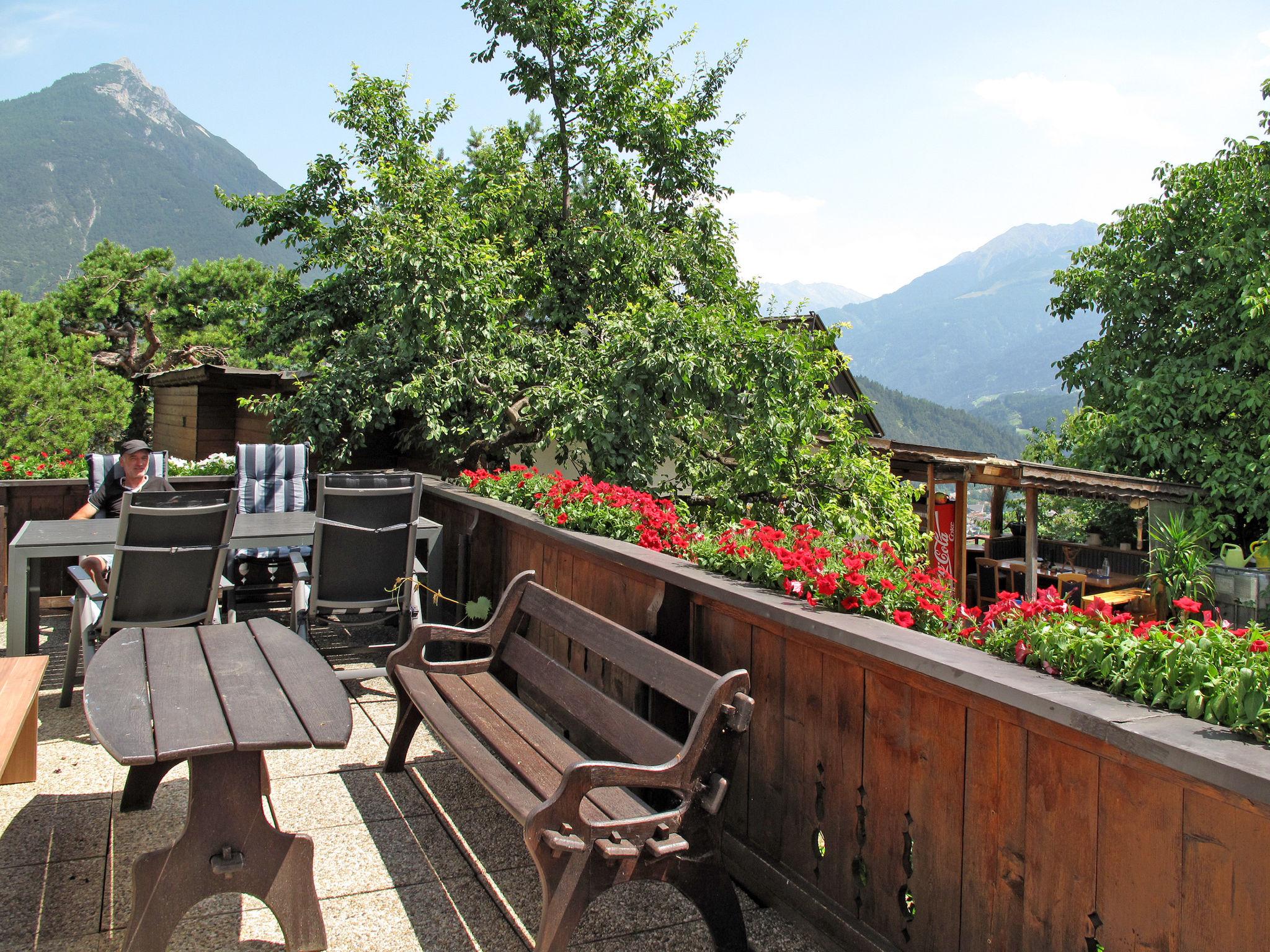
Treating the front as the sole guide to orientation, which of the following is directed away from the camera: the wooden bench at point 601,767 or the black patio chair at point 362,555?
the black patio chair

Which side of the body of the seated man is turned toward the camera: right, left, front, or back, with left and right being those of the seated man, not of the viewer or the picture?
front

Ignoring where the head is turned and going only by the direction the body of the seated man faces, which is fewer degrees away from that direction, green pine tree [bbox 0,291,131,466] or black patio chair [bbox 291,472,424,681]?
the black patio chair

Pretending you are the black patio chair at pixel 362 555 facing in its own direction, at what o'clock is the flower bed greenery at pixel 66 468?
The flower bed greenery is roughly at 11 o'clock from the black patio chair.

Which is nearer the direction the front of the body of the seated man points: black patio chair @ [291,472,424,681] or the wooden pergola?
the black patio chair

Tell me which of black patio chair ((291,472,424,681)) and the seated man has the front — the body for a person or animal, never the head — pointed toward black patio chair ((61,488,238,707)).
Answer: the seated man

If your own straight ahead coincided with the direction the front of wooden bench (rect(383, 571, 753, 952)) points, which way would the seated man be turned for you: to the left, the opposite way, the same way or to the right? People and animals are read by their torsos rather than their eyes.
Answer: to the left

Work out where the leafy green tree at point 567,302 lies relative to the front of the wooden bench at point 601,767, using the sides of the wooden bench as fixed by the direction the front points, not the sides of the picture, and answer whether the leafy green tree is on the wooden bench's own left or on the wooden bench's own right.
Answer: on the wooden bench's own right

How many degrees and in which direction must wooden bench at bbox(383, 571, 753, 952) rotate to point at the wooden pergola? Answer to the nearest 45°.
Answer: approximately 180°

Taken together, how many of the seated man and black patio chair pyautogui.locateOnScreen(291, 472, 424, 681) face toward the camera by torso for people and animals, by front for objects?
1

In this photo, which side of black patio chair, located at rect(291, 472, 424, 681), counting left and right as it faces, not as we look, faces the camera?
back

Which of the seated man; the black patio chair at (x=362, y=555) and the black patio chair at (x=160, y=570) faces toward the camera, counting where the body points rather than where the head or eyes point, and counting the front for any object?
the seated man

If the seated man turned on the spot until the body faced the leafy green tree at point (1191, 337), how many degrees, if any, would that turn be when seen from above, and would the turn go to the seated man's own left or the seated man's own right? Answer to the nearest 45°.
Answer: approximately 90° to the seated man's own left

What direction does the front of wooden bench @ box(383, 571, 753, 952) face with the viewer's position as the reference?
facing the viewer and to the left of the viewer

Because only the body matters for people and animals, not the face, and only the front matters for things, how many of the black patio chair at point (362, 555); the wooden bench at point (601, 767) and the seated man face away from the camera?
1

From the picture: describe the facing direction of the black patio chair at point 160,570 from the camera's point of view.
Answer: facing away from the viewer and to the left of the viewer

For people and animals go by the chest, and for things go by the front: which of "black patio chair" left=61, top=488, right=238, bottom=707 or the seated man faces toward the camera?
the seated man

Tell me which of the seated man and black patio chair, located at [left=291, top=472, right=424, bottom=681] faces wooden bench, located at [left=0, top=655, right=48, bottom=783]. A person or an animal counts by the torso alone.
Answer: the seated man

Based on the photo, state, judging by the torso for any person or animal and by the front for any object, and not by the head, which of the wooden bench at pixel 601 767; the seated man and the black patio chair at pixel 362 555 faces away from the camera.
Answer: the black patio chair
